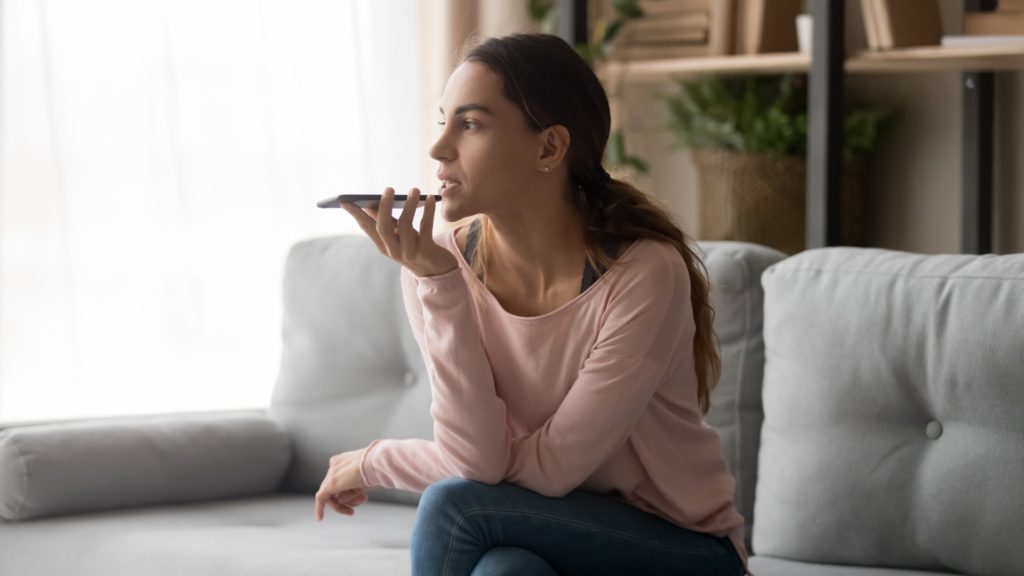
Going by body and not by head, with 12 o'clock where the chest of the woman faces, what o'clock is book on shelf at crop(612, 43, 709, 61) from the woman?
The book on shelf is roughly at 5 o'clock from the woman.

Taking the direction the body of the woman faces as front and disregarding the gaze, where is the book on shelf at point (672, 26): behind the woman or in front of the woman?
behind

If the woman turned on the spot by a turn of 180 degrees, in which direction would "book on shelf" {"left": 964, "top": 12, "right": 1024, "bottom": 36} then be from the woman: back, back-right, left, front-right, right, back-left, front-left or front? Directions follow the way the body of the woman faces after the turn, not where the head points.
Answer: front

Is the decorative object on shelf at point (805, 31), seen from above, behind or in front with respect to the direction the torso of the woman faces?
behind

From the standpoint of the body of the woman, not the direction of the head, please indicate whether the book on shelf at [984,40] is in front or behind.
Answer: behind

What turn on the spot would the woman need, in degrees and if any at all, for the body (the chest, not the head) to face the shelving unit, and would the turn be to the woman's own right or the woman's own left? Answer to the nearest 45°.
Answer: approximately 180°

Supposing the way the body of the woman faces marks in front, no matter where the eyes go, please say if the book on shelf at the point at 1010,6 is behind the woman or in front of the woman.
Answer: behind

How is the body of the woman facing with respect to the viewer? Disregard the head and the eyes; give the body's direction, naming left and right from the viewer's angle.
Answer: facing the viewer and to the left of the viewer

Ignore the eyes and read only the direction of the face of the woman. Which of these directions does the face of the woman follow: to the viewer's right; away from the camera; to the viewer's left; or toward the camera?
to the viewer's left

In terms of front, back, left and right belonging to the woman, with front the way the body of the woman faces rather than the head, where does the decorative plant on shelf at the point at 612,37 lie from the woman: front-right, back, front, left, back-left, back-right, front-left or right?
back-right
